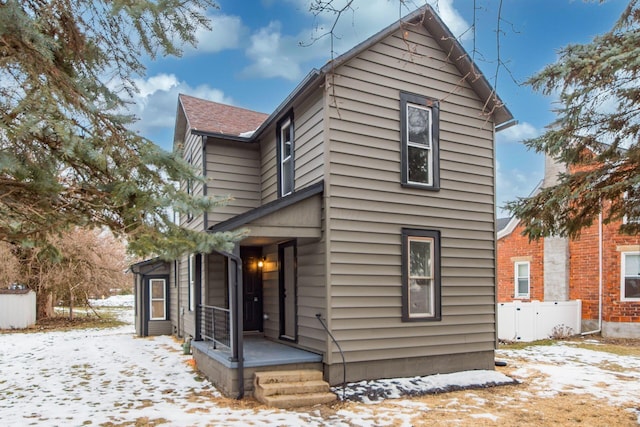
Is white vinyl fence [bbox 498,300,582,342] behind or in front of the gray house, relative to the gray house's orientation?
behind

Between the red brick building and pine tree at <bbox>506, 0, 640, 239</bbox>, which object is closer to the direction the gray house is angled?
the pine tree

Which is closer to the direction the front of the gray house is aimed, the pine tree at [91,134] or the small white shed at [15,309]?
the pine tree

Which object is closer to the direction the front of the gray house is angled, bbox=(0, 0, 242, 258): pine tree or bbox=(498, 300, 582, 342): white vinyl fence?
the pine tree

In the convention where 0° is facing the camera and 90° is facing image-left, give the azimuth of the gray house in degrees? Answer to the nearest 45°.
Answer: approximately 0°
